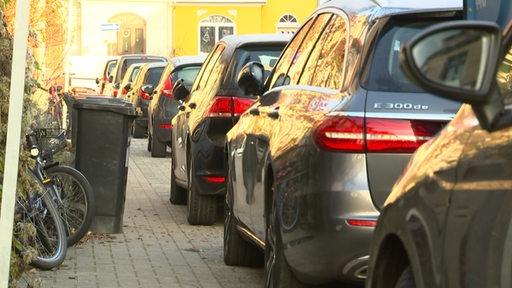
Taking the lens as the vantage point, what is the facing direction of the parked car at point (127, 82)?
facing away from the viewer and to the left of the viewer

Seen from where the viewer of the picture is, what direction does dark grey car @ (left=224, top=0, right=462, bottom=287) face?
facing away from the viewer and to the left of the viewer

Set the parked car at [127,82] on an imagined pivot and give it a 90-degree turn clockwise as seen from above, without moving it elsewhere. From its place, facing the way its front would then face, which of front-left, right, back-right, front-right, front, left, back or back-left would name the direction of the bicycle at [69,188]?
back-right

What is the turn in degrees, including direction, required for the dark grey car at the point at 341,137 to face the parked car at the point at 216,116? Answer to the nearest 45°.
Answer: approximately 45° to its right

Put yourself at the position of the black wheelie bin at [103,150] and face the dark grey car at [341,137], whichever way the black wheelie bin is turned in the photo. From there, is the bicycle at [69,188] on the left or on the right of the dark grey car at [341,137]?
right

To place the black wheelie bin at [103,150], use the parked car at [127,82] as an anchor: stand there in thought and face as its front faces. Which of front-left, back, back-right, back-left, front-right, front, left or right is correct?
back-left

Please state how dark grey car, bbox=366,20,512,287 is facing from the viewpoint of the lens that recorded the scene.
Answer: facing away from the viewer and to the left of the viewer
